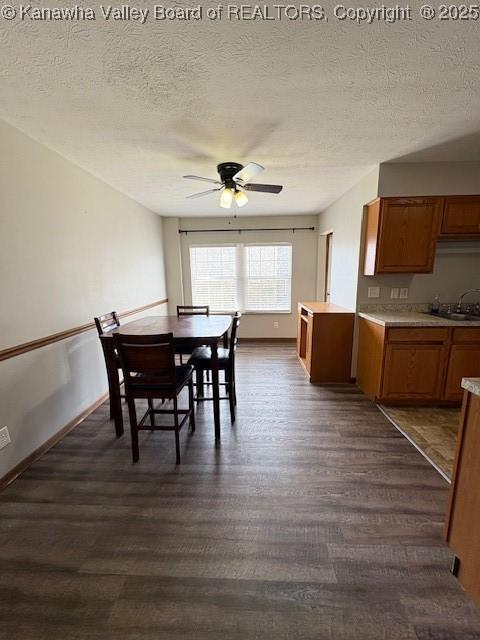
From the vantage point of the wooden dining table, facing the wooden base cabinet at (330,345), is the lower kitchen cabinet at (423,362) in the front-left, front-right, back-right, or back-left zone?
front-right

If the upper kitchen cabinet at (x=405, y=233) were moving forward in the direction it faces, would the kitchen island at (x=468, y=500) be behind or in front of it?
in front

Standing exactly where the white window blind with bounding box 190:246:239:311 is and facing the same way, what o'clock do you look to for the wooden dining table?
The wooden dining table is roughly at 12 o'clock from the white window blind.

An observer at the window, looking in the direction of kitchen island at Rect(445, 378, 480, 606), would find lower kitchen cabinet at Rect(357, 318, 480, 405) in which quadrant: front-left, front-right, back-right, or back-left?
front-left

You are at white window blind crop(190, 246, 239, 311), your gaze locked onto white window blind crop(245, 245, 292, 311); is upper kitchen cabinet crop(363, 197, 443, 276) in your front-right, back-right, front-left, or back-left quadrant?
front-right

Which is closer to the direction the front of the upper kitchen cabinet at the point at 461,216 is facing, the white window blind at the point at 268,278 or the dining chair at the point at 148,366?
the dining chair

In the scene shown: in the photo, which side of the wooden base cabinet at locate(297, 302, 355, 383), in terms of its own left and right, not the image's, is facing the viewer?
left

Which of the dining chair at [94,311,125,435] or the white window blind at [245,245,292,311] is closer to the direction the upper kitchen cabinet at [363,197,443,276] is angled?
the dining chair

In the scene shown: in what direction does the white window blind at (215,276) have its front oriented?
toward the camera

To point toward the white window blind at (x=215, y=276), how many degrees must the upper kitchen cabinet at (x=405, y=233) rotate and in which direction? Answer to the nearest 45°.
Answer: approximately 90° to its right

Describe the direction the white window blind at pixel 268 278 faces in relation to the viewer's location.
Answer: facing the viewer

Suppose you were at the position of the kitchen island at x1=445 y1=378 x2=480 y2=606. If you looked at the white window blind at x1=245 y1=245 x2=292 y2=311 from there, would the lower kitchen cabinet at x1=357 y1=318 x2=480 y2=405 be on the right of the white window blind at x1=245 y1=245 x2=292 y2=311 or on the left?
right

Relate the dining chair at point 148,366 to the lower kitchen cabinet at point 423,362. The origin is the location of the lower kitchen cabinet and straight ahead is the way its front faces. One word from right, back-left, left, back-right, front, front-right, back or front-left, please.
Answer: front-right
